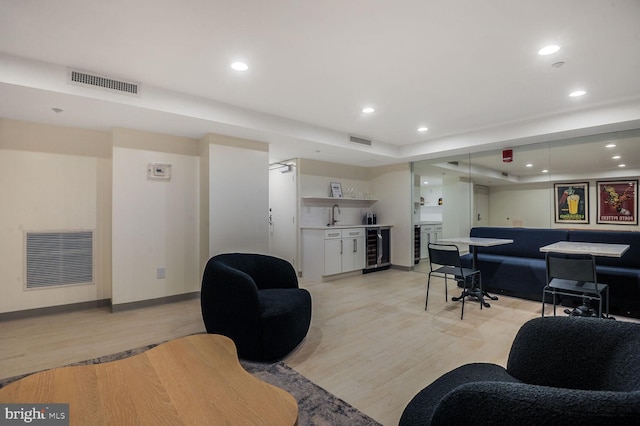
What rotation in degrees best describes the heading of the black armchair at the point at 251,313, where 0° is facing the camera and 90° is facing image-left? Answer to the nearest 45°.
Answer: approximately 315°

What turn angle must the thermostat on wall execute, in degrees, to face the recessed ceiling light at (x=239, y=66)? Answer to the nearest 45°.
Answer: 0° — it already faces it

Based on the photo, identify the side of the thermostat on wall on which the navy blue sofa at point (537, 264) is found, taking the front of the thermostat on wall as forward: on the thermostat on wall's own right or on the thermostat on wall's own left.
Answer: on the thermostat on wall's own left

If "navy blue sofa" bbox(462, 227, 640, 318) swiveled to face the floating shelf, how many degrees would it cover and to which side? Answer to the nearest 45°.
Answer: approximately 45° to its right

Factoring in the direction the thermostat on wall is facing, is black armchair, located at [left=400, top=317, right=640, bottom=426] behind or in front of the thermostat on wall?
in front

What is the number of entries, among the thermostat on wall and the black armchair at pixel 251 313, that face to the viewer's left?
0

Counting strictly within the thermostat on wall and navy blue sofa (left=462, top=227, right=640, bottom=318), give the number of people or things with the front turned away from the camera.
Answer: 0

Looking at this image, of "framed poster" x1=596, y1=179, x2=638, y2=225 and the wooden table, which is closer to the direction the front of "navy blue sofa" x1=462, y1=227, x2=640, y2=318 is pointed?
the wooden table

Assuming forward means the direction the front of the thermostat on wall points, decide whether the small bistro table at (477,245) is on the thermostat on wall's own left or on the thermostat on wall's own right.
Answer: on the thermostat on wall's own left

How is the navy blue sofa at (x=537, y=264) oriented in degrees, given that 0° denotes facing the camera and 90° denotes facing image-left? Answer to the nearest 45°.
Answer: approximately 45°
